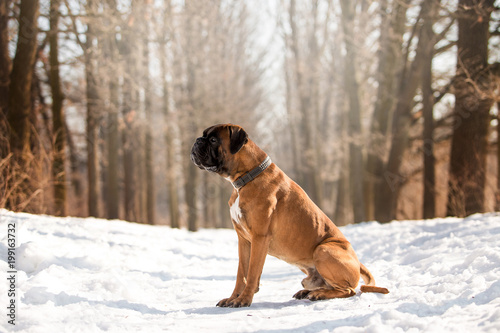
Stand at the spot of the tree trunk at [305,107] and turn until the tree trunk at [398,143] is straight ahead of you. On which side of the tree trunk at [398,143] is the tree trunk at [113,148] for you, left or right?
right

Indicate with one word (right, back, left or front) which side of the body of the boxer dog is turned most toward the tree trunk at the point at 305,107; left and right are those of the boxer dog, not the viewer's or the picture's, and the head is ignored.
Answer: right

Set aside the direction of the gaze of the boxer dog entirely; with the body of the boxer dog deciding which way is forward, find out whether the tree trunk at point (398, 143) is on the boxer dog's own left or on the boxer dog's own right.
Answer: on the boxer dog's own right

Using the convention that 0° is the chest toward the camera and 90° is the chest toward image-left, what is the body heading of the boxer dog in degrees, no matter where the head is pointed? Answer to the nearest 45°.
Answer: approximately 90°

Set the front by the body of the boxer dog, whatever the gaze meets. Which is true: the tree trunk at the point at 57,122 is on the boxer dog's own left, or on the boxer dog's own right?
on the boxer dog's own right
